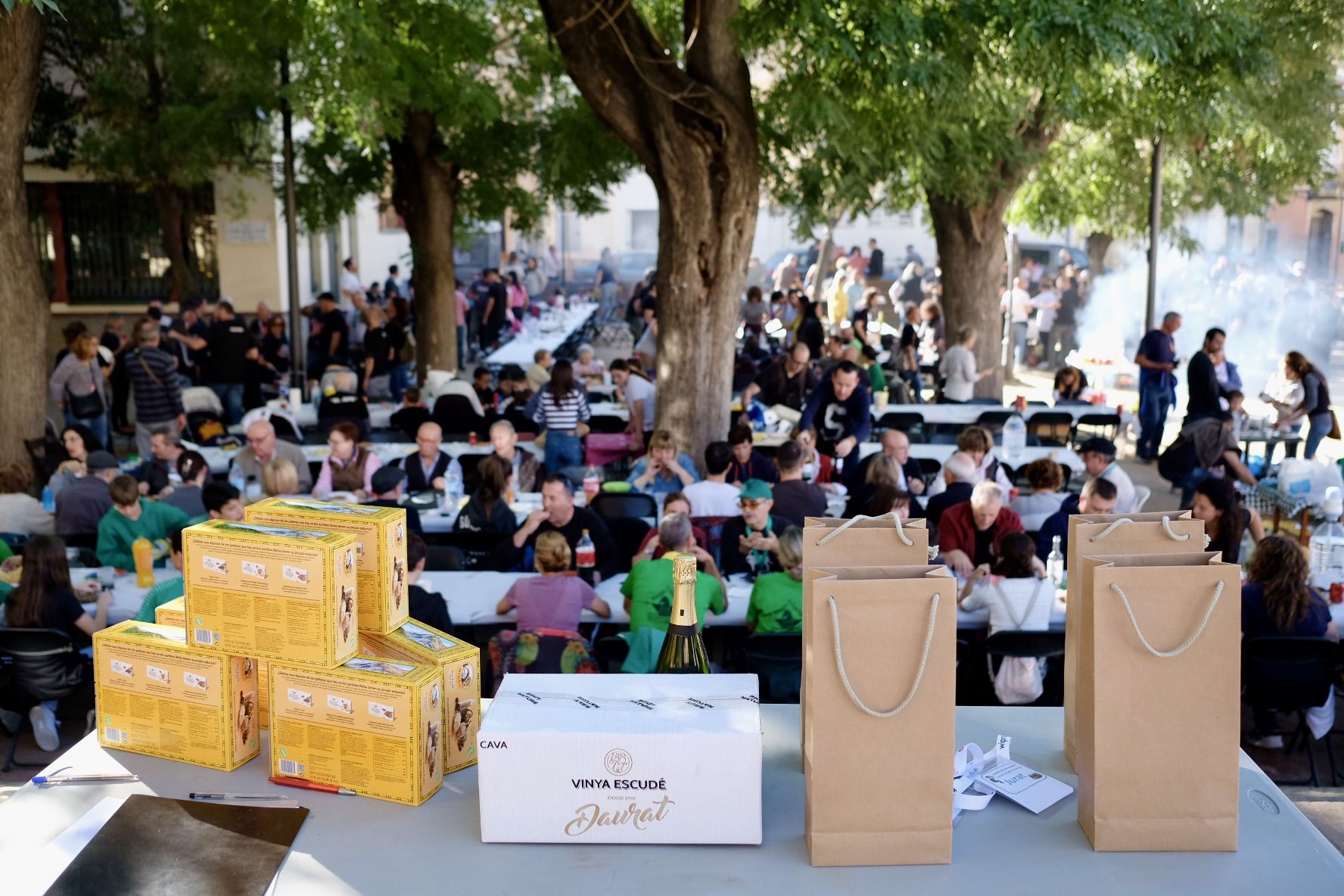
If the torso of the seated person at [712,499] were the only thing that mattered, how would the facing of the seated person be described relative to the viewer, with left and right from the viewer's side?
facing away from the viewer

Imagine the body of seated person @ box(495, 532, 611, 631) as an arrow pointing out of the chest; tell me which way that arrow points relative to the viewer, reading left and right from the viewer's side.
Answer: facing away from the viewer

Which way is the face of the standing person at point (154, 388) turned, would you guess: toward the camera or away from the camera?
away from the camera

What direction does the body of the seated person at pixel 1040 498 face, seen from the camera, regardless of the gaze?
away from the camera

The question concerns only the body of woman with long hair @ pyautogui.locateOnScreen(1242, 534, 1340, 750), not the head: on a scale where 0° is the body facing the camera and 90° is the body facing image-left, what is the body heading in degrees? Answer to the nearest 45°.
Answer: approximately 180°

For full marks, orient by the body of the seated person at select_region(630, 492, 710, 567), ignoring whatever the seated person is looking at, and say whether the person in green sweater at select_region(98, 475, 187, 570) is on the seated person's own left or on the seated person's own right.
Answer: on the seated person's own right

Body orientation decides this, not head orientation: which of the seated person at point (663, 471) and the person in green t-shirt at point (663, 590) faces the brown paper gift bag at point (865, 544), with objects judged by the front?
the seated person

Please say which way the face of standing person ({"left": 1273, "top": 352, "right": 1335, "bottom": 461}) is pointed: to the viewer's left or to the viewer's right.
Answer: to the viewer's left

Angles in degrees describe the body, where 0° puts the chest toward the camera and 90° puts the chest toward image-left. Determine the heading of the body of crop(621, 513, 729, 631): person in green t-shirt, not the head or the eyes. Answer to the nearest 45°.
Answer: approximately 180°

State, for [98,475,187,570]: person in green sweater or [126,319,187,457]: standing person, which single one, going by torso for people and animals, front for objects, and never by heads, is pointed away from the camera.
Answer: the standing person

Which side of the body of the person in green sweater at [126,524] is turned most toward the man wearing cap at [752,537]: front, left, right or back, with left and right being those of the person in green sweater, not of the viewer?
left

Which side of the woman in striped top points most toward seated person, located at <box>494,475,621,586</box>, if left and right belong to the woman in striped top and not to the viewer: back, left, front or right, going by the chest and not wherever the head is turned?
back

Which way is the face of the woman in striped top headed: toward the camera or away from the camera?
away from the camera

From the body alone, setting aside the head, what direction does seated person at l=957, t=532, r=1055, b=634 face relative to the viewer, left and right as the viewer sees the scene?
facing away from the viewer

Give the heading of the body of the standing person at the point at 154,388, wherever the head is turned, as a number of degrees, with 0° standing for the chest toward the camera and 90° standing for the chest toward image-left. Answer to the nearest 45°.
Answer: approximately 180°
